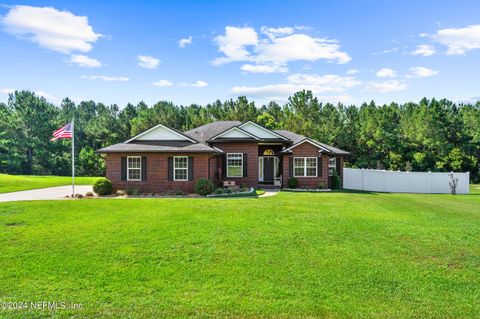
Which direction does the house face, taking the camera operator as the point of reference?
facing the viewer

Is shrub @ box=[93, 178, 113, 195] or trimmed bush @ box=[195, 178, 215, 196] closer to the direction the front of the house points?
the trimmed bush

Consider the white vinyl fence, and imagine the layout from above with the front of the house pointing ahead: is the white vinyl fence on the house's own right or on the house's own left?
on the house's own left

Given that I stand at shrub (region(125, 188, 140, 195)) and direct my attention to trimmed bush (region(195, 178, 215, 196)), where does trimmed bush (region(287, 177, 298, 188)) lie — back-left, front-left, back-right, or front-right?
front-left

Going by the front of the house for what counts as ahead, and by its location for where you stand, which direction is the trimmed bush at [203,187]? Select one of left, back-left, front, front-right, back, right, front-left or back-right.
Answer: front

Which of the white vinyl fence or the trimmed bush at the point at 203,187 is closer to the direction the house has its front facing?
the trimmed bush

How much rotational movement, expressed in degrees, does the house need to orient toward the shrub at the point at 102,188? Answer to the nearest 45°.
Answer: approximately 45° to its right

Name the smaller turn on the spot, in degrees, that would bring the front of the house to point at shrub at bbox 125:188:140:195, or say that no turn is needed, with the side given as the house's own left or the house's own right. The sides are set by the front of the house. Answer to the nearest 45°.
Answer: approximately 45° to the house's own right
